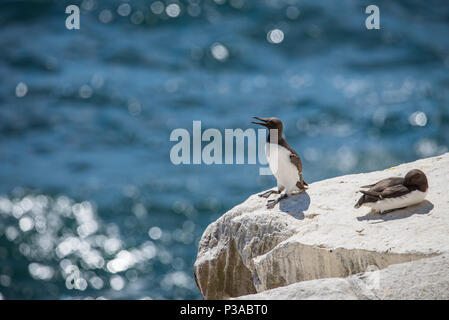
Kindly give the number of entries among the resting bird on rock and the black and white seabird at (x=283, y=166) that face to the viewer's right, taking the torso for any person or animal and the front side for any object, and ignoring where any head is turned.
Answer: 1

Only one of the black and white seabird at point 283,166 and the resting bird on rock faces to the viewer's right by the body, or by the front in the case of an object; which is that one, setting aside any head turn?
the resting bird on rock

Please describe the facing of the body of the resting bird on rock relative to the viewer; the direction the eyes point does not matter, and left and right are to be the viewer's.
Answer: facing to the right of the viewer

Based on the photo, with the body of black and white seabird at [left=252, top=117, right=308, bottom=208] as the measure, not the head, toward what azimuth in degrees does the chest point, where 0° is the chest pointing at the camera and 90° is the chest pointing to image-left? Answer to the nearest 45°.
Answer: approximately 45°

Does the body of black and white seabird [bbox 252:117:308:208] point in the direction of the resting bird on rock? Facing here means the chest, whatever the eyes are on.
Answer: no

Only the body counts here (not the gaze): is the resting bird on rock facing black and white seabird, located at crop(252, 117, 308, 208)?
no
